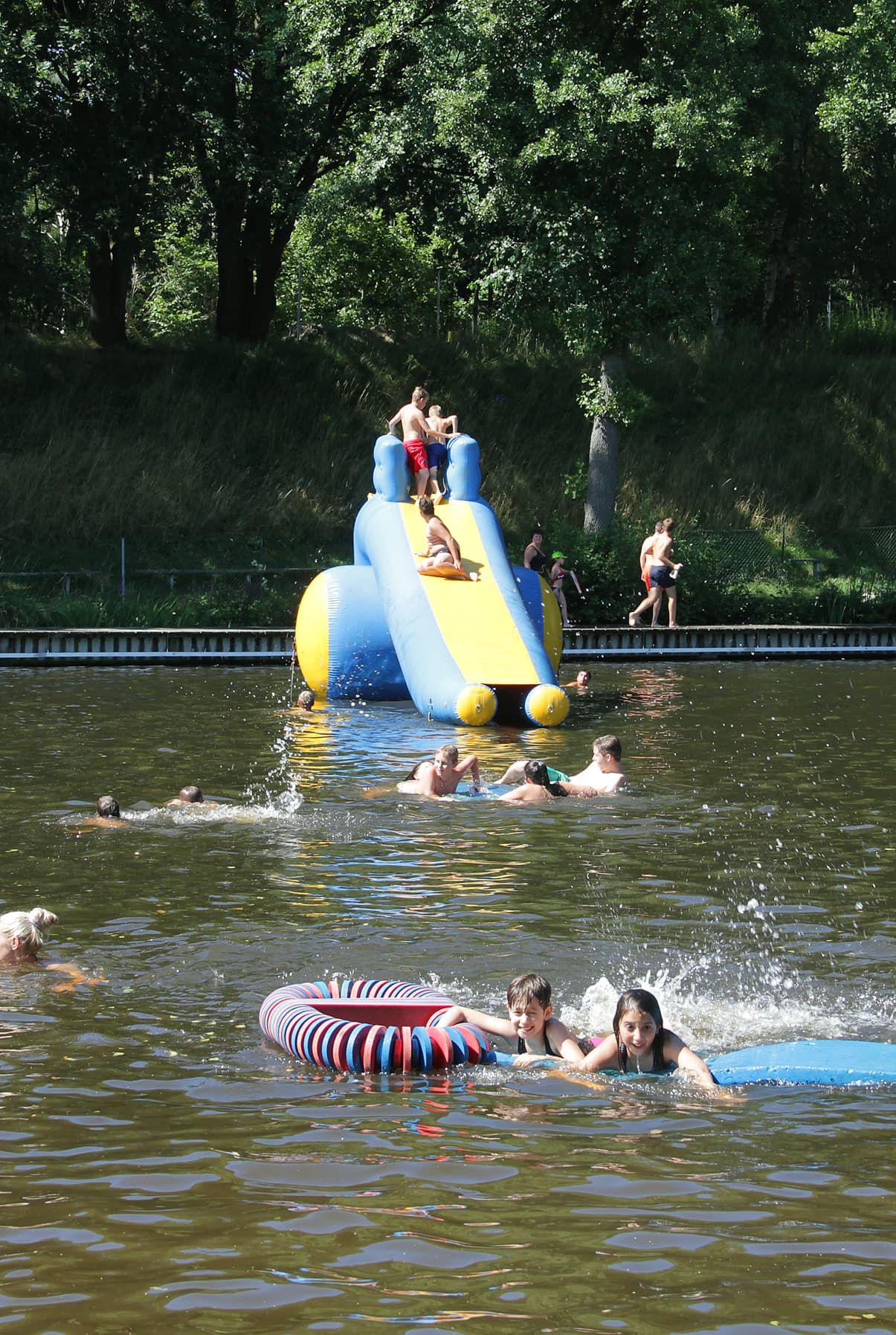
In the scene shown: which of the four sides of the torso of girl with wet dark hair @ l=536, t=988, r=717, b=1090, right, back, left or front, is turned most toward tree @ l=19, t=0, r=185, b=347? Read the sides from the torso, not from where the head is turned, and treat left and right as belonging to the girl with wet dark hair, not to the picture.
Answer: back

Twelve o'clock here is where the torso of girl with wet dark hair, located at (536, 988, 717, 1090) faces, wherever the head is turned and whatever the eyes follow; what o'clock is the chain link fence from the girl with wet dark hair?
The chain link fence is roughly at 6 o'clock from the girl with wet dark hair.

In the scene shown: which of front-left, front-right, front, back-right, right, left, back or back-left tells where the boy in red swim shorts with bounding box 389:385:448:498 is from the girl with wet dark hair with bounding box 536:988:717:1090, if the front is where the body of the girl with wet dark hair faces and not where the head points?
back
